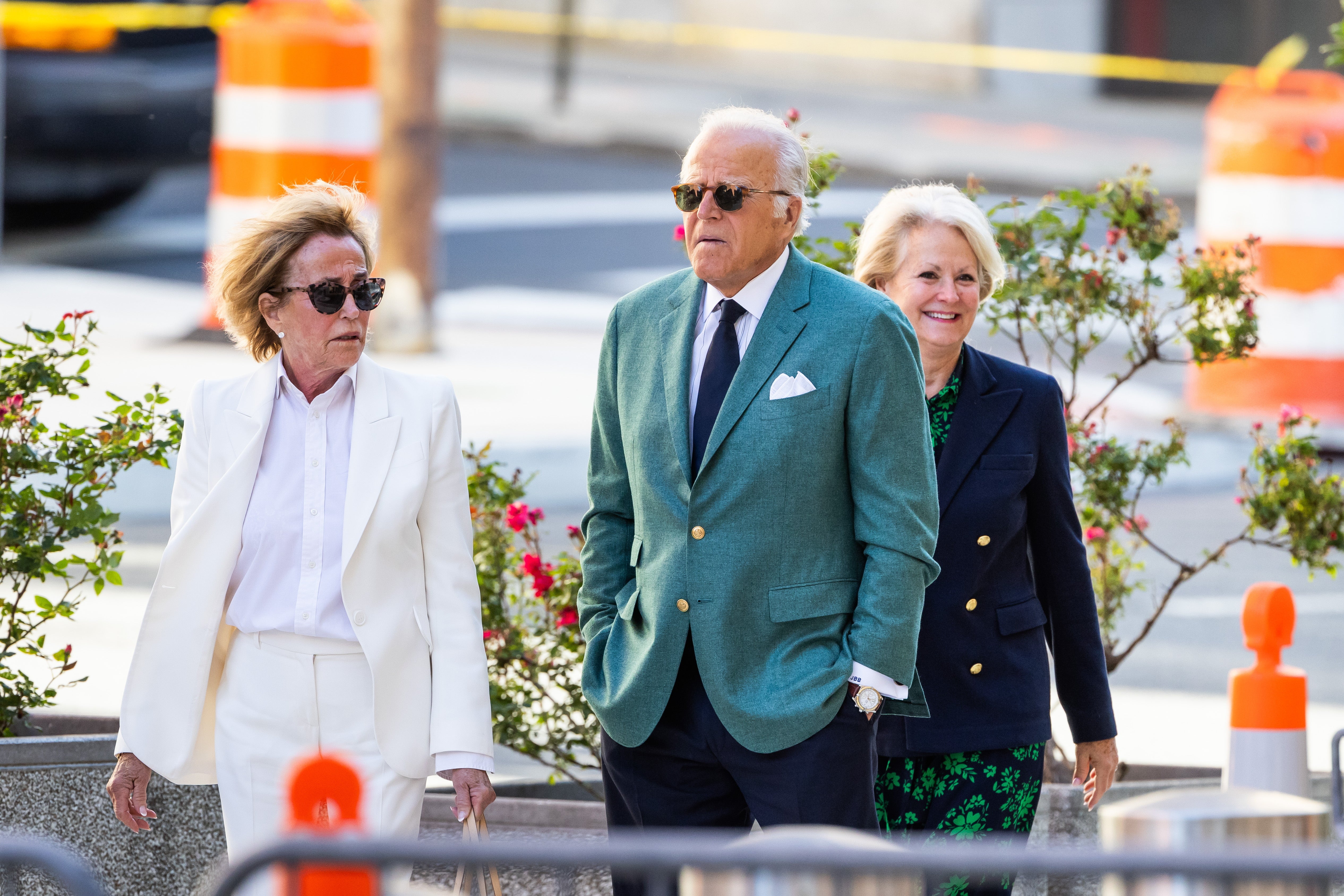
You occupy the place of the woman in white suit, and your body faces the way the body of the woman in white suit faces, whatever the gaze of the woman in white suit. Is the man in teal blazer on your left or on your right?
on your left

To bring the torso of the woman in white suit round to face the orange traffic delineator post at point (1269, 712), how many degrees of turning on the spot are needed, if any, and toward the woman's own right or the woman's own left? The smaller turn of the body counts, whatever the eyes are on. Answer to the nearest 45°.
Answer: approximately 90° to the woman's own left

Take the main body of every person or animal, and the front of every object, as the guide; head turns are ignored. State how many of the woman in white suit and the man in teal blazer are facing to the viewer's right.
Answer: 0

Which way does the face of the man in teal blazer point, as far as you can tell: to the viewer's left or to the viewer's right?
to the viewer's left

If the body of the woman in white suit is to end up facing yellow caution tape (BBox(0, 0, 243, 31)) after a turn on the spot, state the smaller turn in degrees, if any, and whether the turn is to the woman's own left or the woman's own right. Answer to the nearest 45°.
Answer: approximately 180°

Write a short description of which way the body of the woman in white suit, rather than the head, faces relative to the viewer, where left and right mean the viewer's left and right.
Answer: facing the viewer

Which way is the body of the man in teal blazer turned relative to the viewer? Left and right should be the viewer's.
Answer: facing the viewer and to the left of the viewer

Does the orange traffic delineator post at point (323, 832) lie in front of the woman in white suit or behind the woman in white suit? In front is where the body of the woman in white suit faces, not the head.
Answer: in front

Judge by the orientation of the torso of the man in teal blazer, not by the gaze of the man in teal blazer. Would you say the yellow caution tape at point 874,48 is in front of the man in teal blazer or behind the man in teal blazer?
behind

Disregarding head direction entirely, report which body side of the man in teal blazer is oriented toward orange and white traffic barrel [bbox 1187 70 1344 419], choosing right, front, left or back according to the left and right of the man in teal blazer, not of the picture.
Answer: back

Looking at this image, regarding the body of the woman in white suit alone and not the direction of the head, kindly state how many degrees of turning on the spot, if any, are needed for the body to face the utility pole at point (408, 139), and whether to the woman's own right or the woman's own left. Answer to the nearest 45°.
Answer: approximately 180°

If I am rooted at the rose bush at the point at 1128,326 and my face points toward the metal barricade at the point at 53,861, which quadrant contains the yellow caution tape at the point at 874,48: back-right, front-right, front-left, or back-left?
back-right

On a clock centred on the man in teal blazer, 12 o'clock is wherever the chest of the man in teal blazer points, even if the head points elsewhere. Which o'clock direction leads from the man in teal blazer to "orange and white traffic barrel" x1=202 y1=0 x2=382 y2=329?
The orange and white traffic barrel is roughly at 4 o'clock from the man in teal blazer.

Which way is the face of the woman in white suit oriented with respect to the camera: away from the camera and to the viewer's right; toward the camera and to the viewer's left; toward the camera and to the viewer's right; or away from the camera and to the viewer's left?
toward the camera and to the viewer's right
